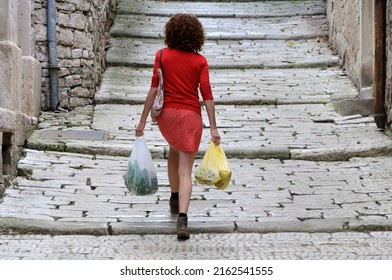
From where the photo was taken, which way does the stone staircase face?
toward the camera

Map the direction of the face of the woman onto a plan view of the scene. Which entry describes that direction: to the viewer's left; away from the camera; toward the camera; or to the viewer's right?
away from the camera

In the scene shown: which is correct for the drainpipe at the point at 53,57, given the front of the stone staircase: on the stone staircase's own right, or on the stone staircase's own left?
on the stone staircase's own right

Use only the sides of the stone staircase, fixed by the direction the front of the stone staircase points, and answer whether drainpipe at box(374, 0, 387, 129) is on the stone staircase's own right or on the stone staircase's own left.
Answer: on the stone staircase's own left

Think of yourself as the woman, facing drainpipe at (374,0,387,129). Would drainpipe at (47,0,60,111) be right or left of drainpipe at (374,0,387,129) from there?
left

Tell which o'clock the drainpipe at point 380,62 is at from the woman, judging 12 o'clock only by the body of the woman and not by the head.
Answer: The drainpipe is roughly at 1 o'clock from the woman.

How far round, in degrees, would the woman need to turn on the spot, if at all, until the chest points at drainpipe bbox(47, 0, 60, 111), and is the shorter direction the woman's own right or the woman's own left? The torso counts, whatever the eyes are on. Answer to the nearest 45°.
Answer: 0° — they already face it

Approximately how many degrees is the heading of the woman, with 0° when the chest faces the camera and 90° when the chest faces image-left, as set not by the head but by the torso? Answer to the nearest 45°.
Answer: approximately 180°
